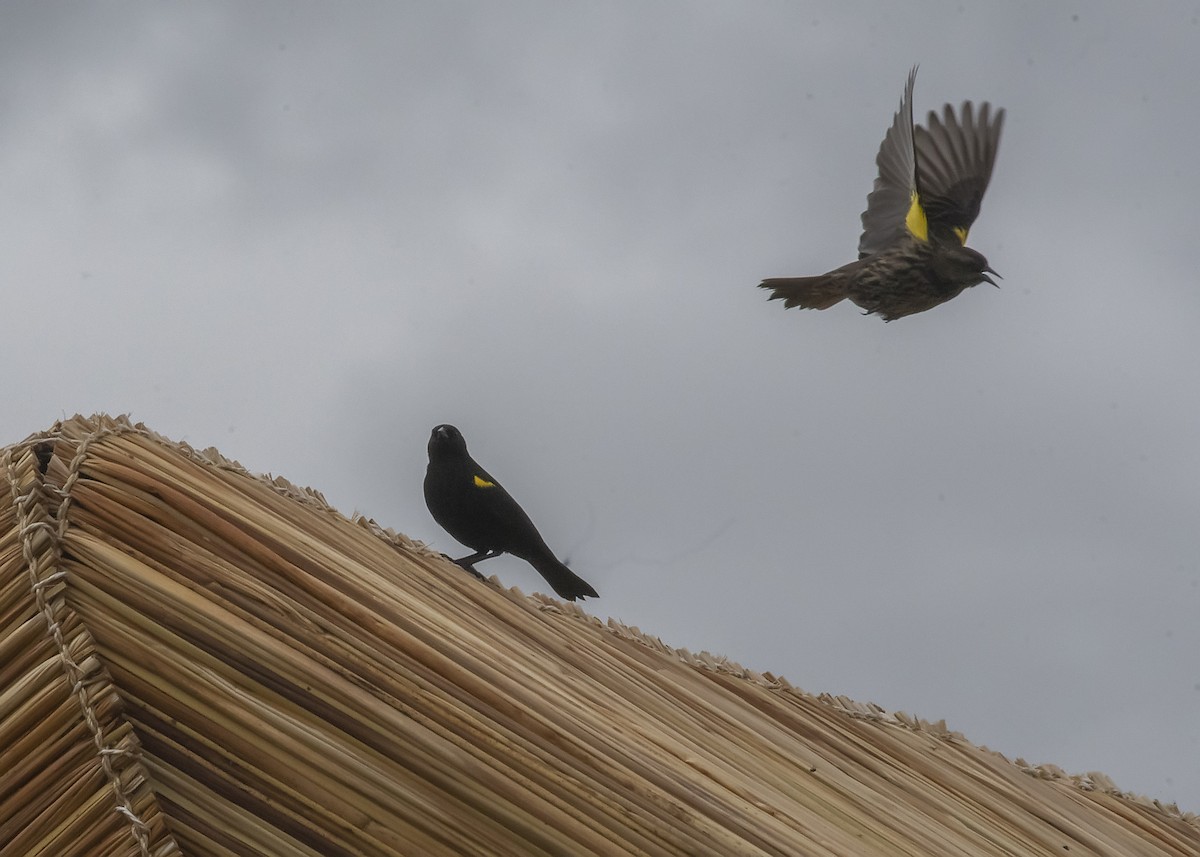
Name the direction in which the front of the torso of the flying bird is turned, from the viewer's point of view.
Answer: to the viewer's right
